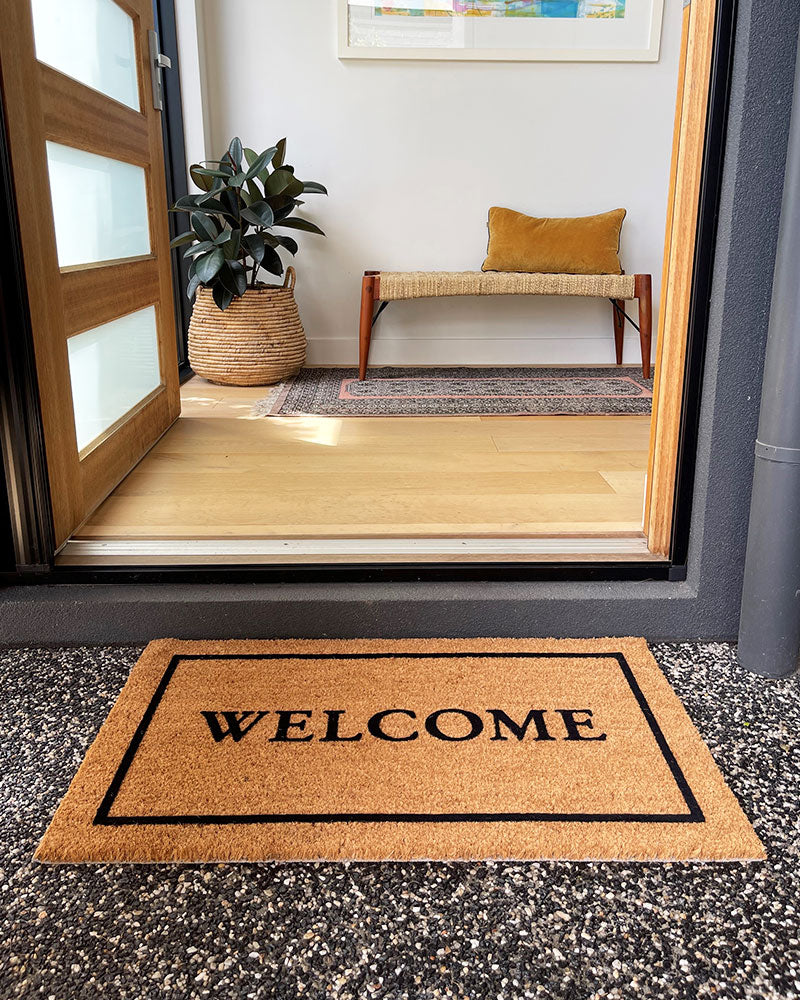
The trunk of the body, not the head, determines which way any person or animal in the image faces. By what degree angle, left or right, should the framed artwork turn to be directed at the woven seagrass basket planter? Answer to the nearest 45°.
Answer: approximately 45° to its right

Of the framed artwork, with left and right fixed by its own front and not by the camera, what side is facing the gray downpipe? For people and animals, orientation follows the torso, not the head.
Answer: front

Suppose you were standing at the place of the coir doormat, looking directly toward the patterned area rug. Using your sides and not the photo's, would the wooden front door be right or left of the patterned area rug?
left

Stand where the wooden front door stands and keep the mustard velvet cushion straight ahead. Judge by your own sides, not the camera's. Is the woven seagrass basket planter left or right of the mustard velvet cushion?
left

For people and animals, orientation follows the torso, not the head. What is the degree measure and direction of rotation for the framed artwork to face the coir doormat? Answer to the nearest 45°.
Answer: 0° — it already faces it

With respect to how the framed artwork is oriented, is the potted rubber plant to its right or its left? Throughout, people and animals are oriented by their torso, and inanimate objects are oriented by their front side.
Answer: on its right

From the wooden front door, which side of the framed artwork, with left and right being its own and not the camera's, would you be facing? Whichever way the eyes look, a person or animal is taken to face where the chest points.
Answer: front

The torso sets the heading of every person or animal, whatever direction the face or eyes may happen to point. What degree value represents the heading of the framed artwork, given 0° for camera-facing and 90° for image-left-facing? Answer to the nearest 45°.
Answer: approximately 0°
